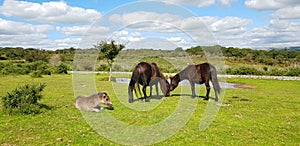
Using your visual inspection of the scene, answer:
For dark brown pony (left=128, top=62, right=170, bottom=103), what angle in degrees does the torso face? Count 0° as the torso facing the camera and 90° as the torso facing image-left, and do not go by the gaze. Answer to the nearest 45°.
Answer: approximately 225°

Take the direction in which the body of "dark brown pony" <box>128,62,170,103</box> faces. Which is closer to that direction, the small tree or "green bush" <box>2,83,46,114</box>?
the small tree

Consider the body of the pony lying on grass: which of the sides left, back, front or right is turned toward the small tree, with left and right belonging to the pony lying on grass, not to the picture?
left

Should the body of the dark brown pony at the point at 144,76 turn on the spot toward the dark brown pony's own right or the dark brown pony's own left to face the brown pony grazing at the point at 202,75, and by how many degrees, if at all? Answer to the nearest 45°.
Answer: approximately 45° to the dark brown pony's own right

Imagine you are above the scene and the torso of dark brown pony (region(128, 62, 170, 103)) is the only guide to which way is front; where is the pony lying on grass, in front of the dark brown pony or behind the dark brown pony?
behind

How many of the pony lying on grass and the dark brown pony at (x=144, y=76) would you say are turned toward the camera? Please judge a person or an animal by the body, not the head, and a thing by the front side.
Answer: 0

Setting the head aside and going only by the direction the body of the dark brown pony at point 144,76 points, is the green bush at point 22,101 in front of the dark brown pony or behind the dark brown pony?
behind

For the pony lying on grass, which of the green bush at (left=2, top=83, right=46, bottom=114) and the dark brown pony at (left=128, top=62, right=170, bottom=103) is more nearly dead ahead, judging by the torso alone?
the dark brown pony

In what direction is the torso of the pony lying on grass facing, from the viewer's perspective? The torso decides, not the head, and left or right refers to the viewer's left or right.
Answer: facing to the right of the viewer

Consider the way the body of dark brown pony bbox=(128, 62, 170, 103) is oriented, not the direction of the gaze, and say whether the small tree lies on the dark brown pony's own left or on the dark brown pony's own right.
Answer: on the dark brown pony's own left
